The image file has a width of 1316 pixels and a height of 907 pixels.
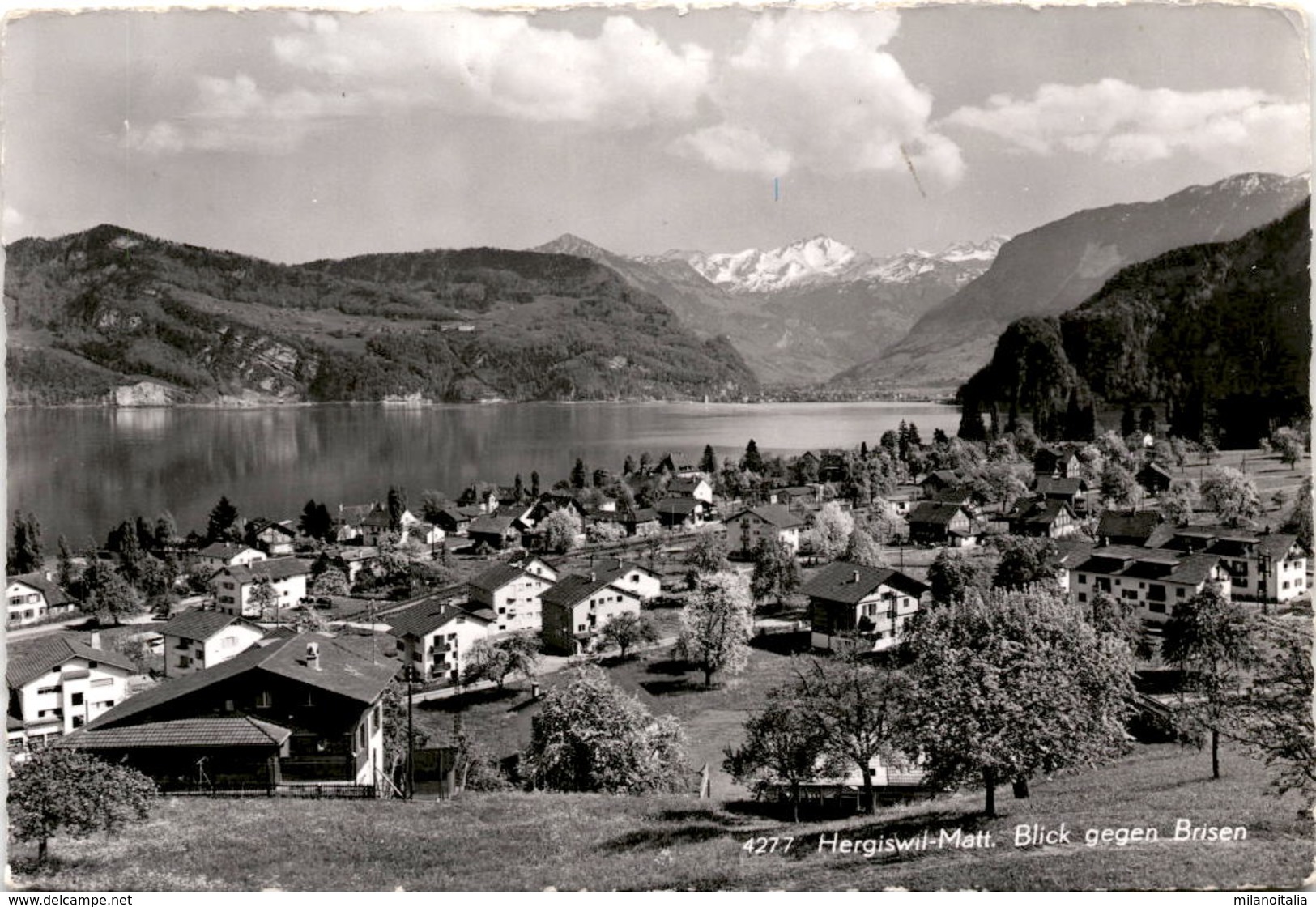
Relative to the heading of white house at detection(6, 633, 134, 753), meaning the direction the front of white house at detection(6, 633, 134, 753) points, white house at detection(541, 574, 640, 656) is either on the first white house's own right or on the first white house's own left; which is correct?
on the first white house's own left

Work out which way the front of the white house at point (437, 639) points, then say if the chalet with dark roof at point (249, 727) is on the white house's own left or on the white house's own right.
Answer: on the white house's own right

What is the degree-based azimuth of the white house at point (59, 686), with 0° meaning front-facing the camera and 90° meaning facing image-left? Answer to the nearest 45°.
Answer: approximately 315°

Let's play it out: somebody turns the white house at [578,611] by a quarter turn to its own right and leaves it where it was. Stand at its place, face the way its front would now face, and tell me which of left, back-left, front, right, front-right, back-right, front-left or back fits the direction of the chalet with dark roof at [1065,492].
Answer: back

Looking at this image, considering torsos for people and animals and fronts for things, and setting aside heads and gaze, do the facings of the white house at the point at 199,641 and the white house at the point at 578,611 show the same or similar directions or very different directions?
same or similar directions

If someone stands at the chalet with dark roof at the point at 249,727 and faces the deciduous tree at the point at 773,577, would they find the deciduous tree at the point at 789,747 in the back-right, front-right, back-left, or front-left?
front-right

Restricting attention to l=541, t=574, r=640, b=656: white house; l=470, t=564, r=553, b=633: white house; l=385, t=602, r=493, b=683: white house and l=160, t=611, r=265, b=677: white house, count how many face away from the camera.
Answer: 0

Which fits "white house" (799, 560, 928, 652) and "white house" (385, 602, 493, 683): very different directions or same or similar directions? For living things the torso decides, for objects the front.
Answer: same or similar directions

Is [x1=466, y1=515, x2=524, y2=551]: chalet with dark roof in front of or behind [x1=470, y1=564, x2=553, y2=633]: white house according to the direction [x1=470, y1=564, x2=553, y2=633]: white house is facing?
behind
